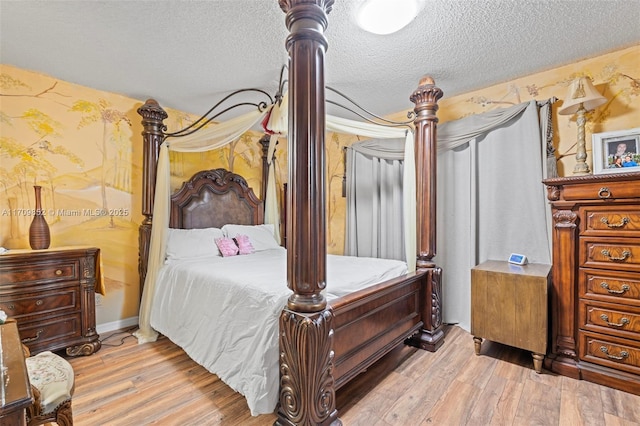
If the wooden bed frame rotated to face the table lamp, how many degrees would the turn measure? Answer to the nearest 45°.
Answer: approximately 45° to its left

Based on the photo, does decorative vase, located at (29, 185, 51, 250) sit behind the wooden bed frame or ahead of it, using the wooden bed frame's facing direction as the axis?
behind

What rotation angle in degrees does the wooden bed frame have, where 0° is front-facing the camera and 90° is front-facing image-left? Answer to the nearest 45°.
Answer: approximately 315°

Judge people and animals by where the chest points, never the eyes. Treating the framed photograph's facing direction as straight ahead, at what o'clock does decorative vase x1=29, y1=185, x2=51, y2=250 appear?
The decorative vase is roughly at 2 o'clock from the framed photograph.

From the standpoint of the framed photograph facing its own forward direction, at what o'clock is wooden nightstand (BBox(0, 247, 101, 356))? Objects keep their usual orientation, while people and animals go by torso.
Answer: The wooden nightstand is roughly at 12 o'clock from the framed photograph.

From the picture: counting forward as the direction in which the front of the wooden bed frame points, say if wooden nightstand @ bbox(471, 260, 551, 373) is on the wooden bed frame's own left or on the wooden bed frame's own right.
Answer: on the wooden bed frame's own left
